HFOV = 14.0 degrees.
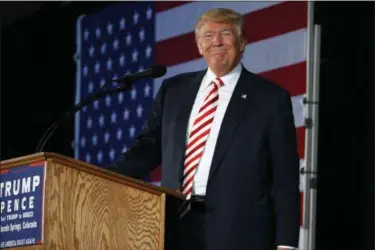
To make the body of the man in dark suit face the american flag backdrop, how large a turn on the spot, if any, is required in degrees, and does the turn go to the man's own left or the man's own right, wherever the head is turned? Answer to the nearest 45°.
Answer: approximately 135° to the man's own right

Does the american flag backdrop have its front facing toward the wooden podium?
yes

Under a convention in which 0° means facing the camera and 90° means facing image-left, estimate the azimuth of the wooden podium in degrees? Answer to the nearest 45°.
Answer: approximately 45°
